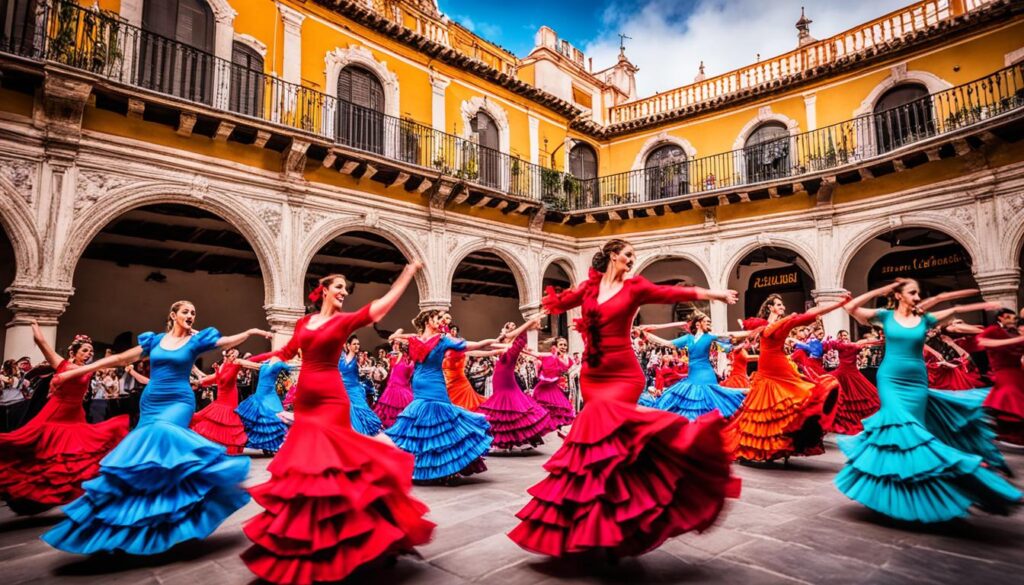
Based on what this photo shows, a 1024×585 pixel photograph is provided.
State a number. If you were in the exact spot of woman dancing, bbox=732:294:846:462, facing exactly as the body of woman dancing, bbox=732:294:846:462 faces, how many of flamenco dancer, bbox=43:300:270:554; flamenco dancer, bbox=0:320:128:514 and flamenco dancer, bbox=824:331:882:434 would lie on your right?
2

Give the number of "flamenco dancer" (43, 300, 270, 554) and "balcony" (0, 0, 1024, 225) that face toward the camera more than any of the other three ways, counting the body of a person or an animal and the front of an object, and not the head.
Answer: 2

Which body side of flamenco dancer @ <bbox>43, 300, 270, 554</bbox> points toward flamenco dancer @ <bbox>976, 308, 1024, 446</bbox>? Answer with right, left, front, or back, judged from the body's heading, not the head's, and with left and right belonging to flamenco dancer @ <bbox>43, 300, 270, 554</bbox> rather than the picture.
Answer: left

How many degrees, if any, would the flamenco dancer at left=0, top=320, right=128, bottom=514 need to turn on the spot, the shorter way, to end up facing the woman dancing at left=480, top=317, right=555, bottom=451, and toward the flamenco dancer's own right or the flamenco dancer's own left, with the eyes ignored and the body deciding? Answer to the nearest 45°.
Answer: approximately 45° to the flamenco dancer's own left

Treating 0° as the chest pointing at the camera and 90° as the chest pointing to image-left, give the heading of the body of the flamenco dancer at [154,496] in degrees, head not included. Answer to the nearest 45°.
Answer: approximately 0°

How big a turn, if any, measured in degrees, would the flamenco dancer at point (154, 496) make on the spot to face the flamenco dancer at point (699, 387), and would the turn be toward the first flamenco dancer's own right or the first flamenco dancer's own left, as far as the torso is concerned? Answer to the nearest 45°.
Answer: approximately 90° to the first flamenco dancer's own left
